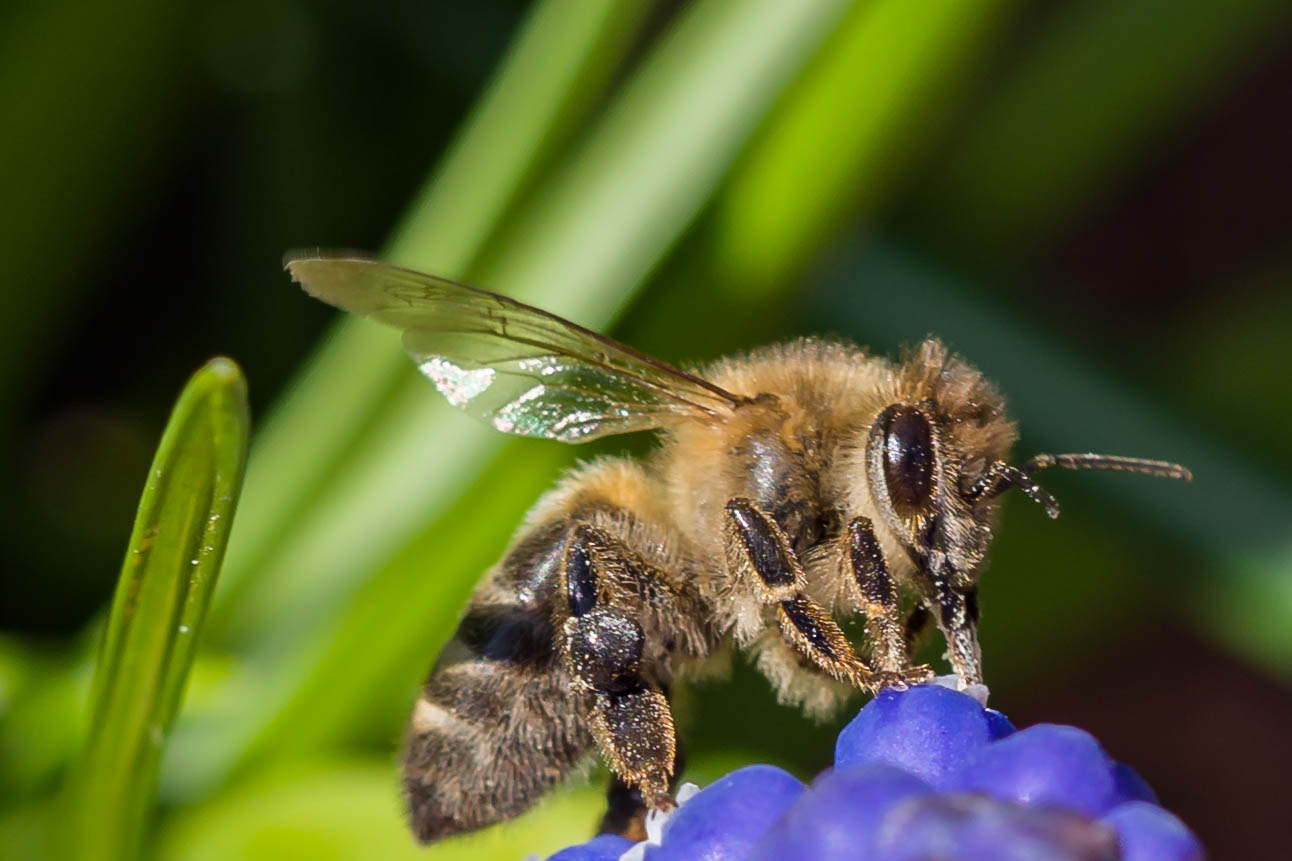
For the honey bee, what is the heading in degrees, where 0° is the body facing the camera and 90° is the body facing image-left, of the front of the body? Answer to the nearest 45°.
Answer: approximately 270°

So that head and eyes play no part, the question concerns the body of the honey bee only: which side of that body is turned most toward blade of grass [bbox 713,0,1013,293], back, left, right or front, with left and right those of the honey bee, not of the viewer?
left

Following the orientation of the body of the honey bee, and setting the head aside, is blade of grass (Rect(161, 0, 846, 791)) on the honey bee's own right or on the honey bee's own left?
on the honey bee's own left

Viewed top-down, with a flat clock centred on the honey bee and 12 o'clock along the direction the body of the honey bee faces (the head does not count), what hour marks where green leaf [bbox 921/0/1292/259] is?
The green leaf is roughly at 9 o'clock from the honey bee.
